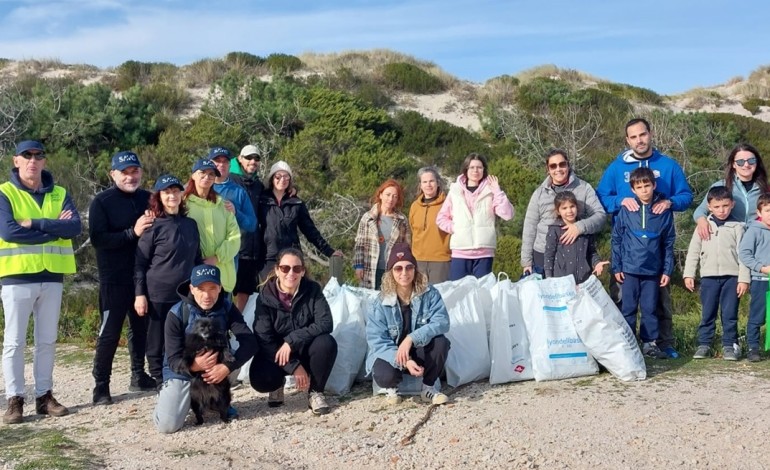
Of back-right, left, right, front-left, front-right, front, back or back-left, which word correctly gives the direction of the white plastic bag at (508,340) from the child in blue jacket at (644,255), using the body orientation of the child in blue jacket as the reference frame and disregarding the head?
front-right

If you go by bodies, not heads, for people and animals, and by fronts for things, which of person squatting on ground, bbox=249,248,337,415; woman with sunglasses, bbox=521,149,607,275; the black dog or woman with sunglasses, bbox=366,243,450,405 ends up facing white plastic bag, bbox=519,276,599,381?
woman with sunglasses, bbox=521,149,607,275

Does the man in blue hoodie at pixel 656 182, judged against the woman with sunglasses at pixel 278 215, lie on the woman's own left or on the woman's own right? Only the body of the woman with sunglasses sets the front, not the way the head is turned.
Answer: on the woman's own left

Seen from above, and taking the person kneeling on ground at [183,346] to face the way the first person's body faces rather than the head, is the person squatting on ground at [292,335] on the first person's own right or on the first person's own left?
on the first person's own left

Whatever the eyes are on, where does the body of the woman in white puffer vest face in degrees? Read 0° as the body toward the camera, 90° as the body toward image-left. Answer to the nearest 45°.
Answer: approximately 0°

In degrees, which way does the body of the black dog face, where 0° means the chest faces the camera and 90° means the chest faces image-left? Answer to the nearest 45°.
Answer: approximately 0°

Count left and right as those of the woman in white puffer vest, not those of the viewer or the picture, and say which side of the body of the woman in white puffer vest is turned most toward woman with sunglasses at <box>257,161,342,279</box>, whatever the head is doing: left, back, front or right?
right

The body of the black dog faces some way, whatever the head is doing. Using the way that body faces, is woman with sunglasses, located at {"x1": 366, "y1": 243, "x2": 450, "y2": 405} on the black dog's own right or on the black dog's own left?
on the black dog's own left

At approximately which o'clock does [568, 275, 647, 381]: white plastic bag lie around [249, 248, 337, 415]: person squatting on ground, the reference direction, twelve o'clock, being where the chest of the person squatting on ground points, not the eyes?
The white plastic bag is roughly at 9 o'clock from the person squatting on ground.

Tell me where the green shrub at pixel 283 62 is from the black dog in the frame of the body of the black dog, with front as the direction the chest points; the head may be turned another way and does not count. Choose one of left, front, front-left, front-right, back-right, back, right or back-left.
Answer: back

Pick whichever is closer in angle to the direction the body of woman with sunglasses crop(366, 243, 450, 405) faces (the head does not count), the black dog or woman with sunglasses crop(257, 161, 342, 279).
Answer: the black dog
